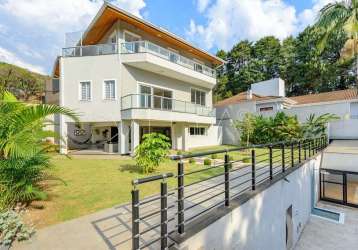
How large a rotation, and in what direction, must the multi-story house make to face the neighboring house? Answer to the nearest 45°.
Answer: approximately 45° to its left

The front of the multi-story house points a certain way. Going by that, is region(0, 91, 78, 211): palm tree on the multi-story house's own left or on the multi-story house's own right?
on the multi-story house's own right

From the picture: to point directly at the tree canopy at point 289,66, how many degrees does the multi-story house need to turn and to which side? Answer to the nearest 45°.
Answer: approximately 90° to its left

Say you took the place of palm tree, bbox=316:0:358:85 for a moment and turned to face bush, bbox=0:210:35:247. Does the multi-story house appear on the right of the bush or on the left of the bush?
right

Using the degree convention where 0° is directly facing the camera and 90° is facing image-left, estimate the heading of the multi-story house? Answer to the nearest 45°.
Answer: approximately 315°

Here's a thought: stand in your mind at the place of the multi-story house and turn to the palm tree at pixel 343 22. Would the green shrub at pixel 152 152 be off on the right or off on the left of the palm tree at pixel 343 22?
right

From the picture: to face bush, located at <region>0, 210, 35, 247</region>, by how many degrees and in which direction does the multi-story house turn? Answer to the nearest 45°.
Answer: approximately 45° to its right

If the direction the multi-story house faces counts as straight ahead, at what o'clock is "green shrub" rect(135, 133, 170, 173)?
The green shrub is roughly at 1 o'clock from the multi-story house.
